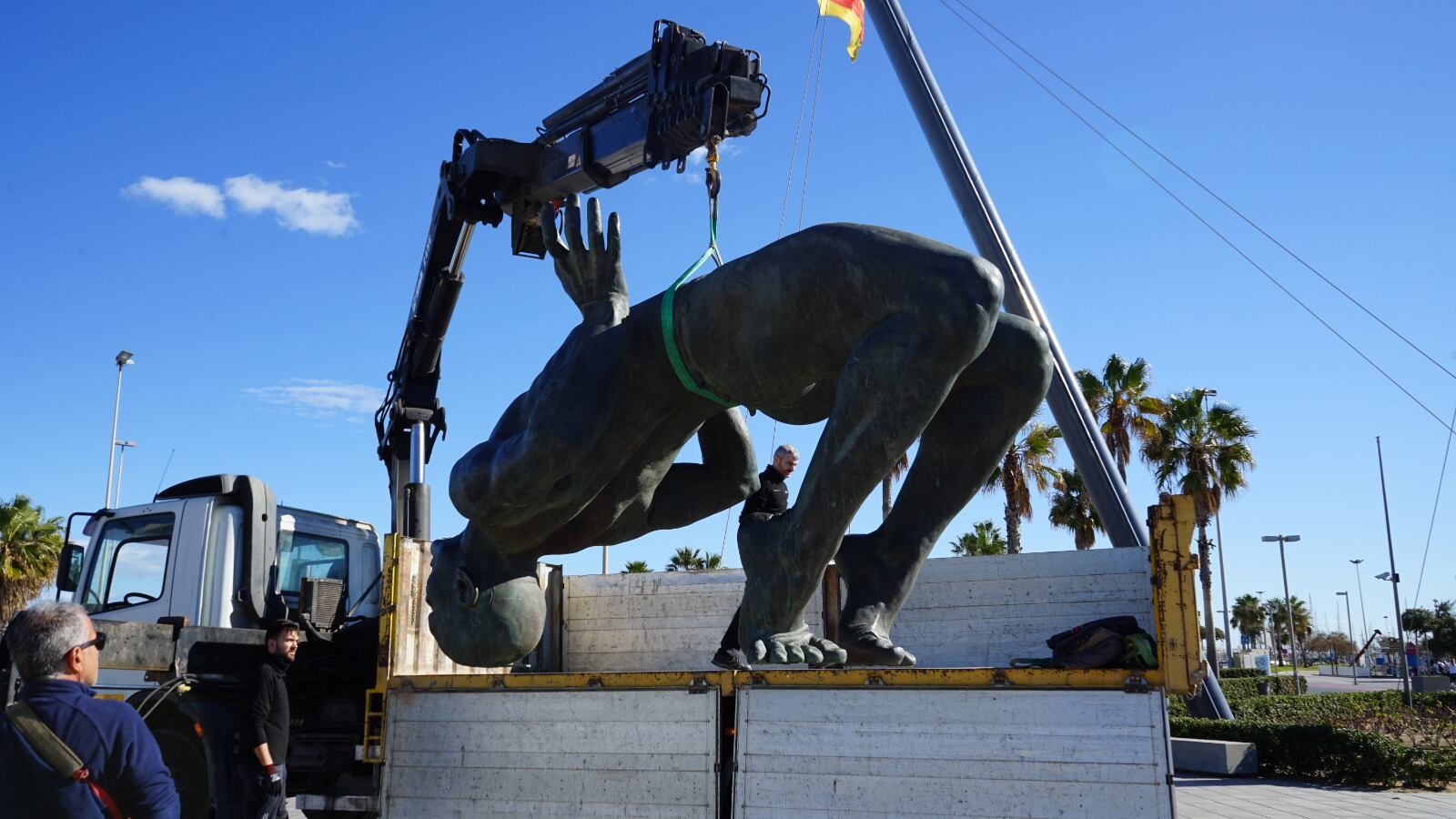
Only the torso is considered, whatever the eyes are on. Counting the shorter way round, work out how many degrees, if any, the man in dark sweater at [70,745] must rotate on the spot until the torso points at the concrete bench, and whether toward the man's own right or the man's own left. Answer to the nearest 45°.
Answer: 0° — they already face it

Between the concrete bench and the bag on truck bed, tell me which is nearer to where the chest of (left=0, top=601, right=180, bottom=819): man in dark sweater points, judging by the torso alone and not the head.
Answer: the concrete bench

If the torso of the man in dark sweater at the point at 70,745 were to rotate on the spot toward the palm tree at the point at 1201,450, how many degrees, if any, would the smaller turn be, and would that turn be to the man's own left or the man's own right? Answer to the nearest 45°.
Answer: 0° — they already face it

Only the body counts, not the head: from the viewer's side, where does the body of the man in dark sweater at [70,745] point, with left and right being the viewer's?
facing away from the viewer and to the right of the viewer
